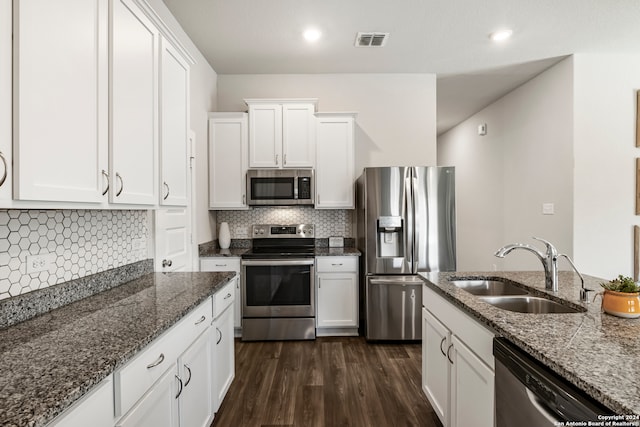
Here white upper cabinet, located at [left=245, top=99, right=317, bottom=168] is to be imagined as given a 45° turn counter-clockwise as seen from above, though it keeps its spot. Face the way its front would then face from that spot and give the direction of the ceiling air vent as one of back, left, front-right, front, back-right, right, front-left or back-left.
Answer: front

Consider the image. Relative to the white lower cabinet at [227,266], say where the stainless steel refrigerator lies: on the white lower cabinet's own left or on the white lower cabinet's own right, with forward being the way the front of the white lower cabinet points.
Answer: on the white lower cabinet's own left

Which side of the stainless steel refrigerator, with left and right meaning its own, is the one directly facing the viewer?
front

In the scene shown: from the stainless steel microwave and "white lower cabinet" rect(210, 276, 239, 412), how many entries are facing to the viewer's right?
1

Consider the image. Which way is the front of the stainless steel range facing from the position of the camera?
facing the viewer

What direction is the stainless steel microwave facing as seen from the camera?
toward the camera

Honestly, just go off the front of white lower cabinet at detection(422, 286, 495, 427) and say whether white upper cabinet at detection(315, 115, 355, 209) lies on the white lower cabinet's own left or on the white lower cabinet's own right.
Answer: on the white lower cabinet's own right

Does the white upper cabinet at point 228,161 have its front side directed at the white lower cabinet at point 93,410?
yes

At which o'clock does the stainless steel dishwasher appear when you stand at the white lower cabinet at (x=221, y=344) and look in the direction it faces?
The stainless steel dishwasher is roughly at 2 o'clock from the white lower cabinet.

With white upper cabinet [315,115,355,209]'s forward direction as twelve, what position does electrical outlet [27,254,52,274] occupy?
The electrical outlet is roughly at 1 o'clock from the white upper cabinet.

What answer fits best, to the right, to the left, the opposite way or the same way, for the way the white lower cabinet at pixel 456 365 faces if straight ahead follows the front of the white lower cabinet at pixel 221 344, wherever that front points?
the opposite way

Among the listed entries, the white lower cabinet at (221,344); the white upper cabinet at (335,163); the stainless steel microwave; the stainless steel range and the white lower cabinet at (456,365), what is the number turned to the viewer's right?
1

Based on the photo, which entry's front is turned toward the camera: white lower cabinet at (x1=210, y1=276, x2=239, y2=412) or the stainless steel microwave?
the stainless steel microwave
